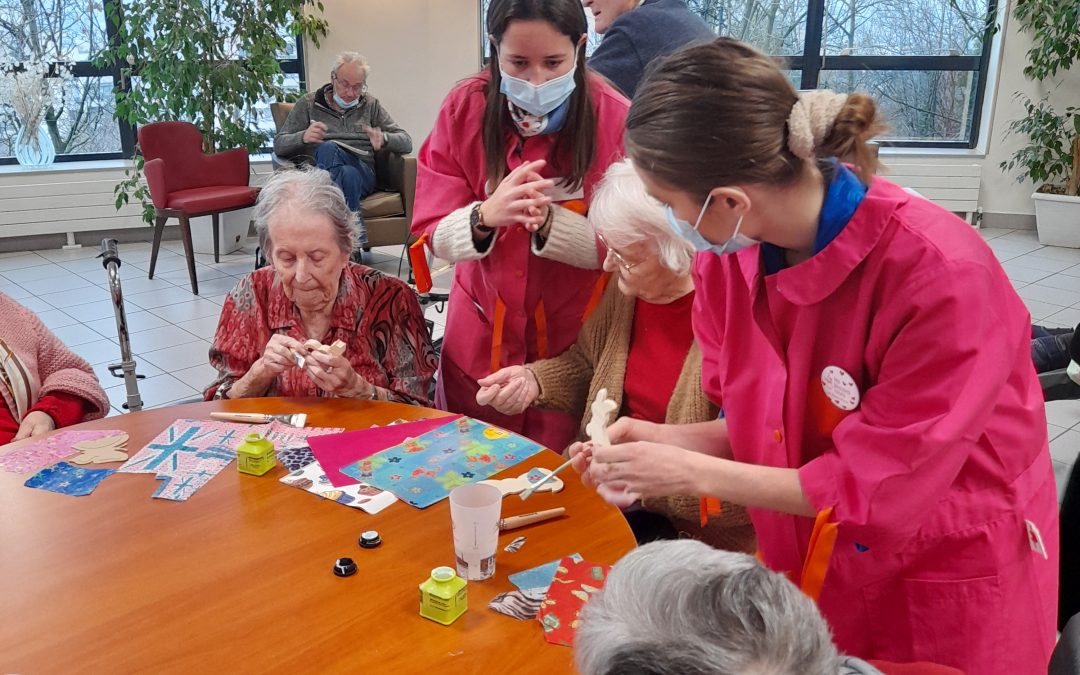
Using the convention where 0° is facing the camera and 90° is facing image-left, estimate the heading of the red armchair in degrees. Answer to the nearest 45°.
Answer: approximately 315°

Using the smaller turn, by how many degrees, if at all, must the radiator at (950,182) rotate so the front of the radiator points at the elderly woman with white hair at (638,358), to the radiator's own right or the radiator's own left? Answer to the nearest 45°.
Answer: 0° — it already faces them

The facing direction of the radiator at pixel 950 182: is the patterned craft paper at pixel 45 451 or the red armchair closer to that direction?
the patterned craft paper

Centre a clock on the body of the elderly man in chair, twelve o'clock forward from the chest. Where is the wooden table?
The wooden table is roughly at 12 o'clock from the elderly man in chair.

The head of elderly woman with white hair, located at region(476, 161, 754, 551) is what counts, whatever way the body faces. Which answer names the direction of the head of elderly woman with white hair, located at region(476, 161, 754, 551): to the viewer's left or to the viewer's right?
to the viewer's left

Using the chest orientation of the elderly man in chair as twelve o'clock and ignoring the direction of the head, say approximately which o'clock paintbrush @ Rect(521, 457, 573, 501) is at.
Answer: The paintbrush is roughly at 12 o'clock from the elderly man in chair.

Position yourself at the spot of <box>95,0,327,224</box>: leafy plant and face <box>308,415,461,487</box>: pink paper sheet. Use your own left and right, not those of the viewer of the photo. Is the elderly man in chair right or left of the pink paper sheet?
left

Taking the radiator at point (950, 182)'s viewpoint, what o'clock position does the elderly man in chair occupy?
The elderly man in chair is roughly at 2 o'clock from the radiator.

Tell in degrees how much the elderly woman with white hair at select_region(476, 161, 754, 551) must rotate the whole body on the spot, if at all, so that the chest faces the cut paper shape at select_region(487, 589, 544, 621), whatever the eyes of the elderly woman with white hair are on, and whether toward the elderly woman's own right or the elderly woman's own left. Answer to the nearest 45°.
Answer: approximately 45° to the elderly woman's own left

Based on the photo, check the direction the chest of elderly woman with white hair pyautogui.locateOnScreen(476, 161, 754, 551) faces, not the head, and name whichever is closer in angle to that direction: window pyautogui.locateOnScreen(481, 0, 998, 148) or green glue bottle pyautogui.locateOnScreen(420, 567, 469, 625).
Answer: the green glue bottle

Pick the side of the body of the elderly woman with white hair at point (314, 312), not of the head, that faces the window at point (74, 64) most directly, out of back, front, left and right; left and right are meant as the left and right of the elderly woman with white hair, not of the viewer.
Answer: back

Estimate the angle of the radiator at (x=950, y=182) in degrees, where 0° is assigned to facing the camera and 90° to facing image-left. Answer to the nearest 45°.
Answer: approximately 0°
